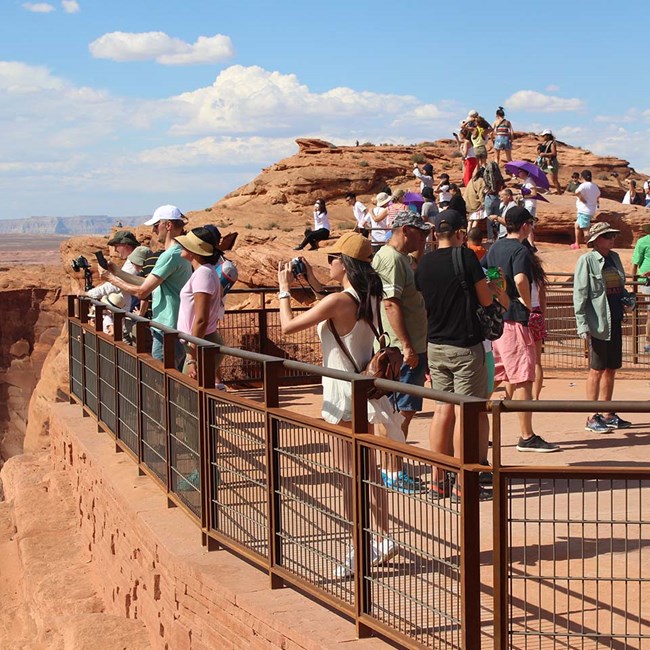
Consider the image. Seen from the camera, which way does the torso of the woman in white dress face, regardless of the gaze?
to the viewer's left

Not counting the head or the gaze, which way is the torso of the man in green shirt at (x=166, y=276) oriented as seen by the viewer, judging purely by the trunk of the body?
to the viewer's left

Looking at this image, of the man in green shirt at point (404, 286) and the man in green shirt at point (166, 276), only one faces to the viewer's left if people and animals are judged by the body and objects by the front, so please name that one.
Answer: the man in green shirt at point (166, 276)

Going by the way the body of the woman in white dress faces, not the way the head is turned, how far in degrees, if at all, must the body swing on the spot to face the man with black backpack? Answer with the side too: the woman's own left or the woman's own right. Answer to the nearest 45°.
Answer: approximately 135° to the woman's own right

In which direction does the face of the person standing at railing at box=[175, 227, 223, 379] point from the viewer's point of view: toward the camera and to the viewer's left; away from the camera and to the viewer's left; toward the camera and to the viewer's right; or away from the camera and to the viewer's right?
away from the camera and to the viewer's left

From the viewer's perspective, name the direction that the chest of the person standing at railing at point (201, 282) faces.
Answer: to the viewer's left

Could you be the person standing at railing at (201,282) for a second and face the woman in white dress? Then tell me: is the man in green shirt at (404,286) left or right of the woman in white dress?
left
